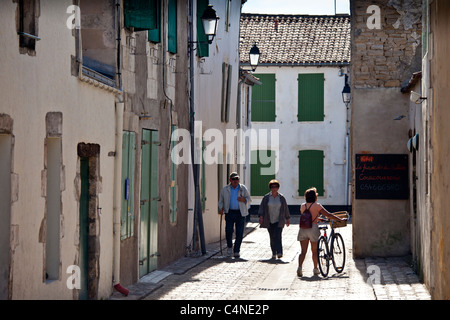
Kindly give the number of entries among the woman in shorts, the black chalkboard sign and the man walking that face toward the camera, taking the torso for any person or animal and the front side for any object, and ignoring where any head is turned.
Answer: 2

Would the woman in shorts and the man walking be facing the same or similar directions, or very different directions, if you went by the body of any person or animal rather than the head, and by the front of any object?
very different directions

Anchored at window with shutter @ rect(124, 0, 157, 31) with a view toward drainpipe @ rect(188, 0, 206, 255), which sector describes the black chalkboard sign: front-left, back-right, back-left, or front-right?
front-right

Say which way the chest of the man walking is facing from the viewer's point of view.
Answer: toward the camera

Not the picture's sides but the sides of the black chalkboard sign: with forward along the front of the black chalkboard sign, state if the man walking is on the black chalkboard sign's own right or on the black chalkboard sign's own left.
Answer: on the black chalkboard sign's own right

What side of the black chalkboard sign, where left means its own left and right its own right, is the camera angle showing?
front

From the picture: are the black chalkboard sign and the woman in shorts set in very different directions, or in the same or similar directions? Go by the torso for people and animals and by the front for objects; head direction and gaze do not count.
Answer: very different directions

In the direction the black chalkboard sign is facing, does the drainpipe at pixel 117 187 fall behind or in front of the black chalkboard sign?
in front

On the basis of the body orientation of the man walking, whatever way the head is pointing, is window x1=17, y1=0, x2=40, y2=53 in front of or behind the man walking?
in front

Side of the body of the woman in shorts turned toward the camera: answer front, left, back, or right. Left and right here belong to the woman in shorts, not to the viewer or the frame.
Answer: back

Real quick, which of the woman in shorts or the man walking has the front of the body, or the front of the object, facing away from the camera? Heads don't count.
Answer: the woman in shorts
